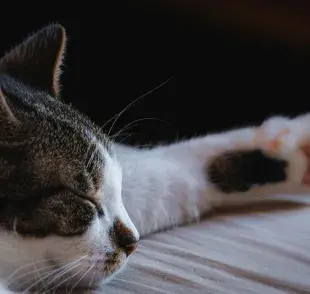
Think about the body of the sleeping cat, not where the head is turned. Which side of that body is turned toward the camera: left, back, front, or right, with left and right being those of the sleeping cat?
right
